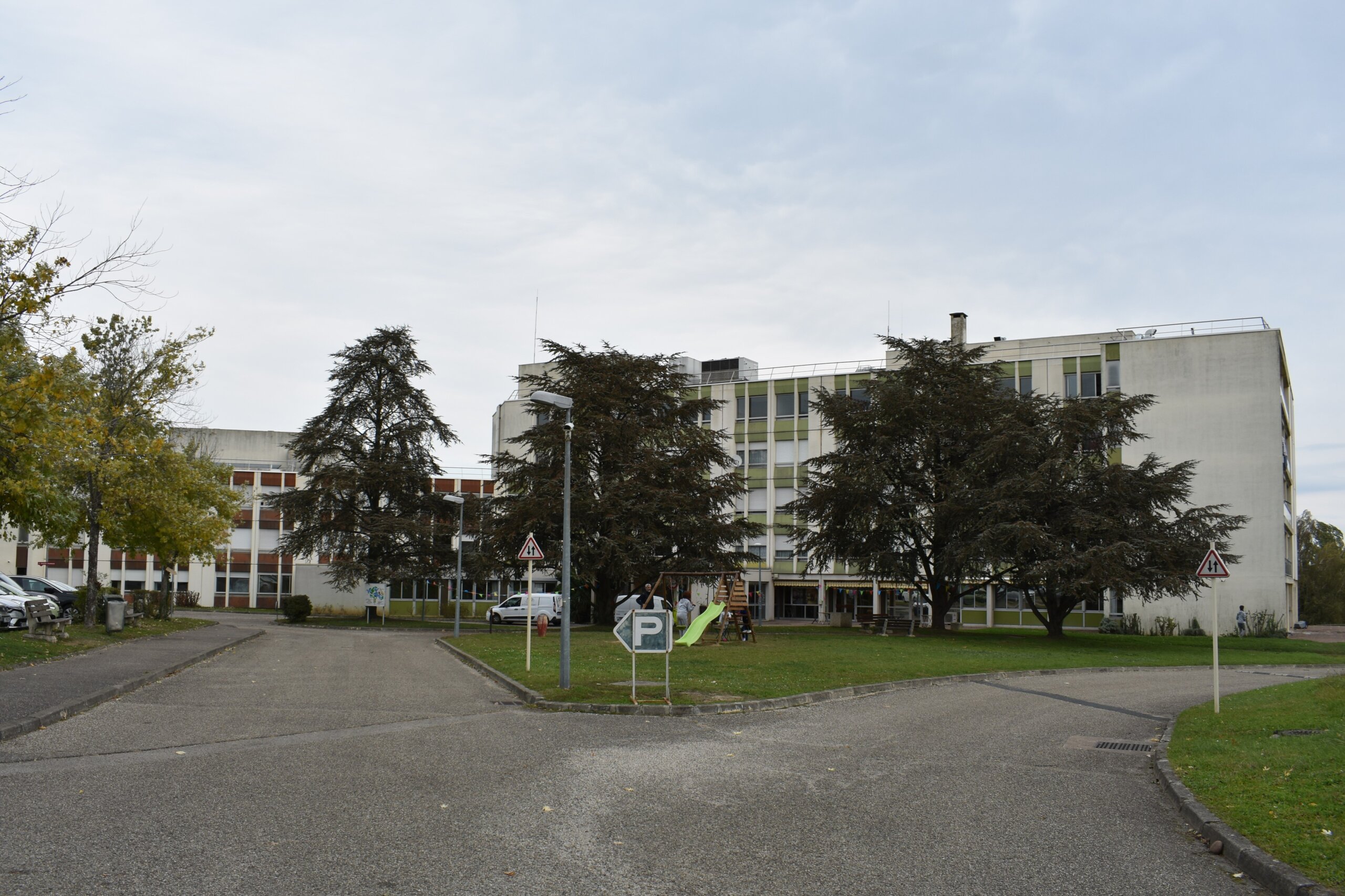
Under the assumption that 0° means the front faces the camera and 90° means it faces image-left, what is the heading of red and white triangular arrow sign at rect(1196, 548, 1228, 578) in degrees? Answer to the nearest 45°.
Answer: approximately 0°

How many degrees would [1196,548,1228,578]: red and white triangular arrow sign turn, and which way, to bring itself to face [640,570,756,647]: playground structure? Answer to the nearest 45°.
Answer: approximately 135° to its right

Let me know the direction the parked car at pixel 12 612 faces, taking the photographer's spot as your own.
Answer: facing to the right of the viewer

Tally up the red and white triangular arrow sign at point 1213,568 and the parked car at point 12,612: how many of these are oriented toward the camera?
1

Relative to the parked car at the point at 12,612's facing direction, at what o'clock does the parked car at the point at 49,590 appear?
the parked car at the point at 49,590 is roughly at 9 o'clock from the parked car at the point at 12,612.

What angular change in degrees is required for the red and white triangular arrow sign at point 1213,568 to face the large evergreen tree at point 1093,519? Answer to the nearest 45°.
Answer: approximately 180°

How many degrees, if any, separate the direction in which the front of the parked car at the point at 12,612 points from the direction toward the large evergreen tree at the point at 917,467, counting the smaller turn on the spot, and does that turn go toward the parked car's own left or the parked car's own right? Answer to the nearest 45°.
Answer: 0° — it already faces it
